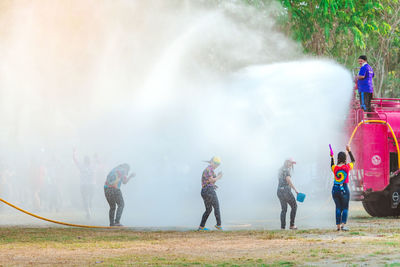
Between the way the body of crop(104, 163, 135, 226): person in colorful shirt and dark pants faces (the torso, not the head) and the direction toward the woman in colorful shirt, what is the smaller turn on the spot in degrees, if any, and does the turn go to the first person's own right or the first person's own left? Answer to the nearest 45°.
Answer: approximately 45° to the first person's own right

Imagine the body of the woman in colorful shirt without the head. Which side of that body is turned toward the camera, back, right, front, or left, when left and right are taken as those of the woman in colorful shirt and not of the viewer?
back

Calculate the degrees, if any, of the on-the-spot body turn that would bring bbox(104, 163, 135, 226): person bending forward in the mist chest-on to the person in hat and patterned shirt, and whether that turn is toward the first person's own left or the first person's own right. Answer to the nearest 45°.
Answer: approximately 45° to the first person's own right

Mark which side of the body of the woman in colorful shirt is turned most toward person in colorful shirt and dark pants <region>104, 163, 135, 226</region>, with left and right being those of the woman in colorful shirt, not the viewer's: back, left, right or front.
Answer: left

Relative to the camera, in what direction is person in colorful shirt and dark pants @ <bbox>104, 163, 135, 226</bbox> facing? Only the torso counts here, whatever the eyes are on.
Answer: to the viewer's right
